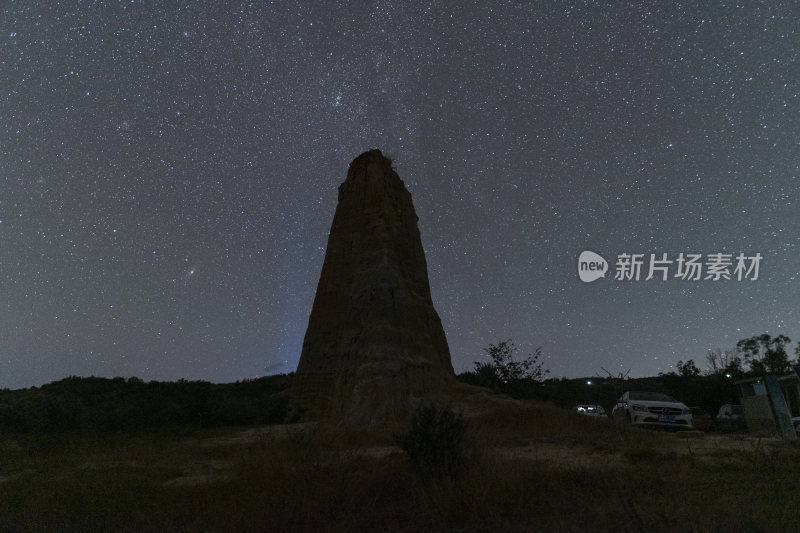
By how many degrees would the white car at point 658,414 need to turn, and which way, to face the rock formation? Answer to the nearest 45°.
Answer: approximately 135° to its right

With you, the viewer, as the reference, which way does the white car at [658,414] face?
facing the viewer and to the right of the viewer

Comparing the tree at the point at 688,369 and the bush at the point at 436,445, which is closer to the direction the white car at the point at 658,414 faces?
the bush

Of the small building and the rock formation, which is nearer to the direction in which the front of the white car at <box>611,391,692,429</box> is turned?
the small building

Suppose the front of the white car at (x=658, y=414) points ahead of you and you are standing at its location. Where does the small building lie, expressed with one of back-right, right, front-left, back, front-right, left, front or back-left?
front-left

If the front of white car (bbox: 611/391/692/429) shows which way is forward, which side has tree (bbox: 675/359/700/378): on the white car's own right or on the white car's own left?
on the white car's own left

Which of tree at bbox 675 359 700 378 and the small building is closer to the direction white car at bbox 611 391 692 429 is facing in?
the small building

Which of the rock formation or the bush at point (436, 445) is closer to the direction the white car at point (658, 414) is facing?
the bush

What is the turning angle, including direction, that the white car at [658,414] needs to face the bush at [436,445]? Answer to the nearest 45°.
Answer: approximately 45° to its right
